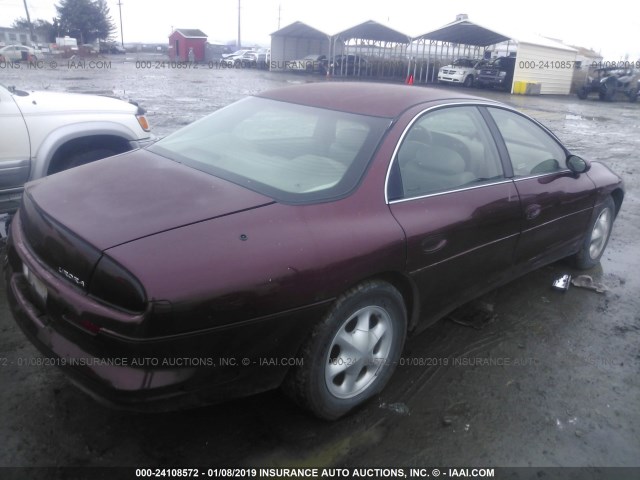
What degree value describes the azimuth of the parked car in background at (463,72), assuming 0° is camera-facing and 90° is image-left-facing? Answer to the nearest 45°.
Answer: approximately 45°

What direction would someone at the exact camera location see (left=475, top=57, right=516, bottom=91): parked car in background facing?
facing the viewer and to the left of the viewer

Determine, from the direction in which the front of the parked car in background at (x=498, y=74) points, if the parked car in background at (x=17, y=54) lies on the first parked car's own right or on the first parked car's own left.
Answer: on the first parked car's own right

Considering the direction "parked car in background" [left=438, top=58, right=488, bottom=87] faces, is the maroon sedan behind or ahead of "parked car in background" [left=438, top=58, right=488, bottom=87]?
ahead

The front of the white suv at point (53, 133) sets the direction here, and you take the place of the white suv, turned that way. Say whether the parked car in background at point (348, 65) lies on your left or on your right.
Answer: on your left

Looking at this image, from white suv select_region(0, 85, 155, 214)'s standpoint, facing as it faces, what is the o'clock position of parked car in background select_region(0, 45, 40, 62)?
The parked car in background is roughly at 9 o'clock from the white suv.

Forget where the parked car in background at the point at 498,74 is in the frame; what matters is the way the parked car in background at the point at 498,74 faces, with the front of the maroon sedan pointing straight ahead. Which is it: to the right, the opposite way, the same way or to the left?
the opposite way

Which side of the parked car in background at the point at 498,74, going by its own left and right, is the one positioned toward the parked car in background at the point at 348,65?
right

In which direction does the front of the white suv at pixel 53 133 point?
to the viewer's right

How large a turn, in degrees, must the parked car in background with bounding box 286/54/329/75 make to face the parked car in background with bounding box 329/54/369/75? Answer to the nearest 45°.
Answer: approximately 135° to its left
